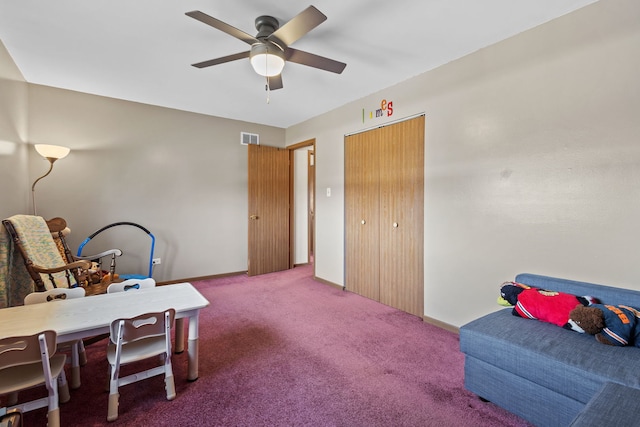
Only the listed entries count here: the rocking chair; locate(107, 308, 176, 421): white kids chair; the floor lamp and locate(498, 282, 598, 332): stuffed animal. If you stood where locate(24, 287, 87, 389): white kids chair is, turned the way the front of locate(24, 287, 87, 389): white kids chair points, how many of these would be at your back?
2

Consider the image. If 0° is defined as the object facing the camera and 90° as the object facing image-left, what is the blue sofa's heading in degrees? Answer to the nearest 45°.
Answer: approximately 45°

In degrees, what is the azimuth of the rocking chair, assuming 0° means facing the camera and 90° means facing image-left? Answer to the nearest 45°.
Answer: approximately 315°

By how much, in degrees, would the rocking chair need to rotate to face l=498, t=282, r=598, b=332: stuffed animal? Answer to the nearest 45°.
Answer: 0° — it already faces it

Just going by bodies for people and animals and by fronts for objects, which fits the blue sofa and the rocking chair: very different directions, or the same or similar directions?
very different directions

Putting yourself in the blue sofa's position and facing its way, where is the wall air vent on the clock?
The wall air vent is roughly at 2 o'clock from the blue sofa.

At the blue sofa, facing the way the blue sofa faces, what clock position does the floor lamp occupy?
The floor lamp is roughly at 1 o'clock from the blue sofa.

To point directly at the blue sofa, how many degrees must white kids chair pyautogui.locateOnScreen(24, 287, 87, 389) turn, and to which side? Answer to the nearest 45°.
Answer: approximately 45° to its left

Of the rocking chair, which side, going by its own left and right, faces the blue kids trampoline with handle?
left
